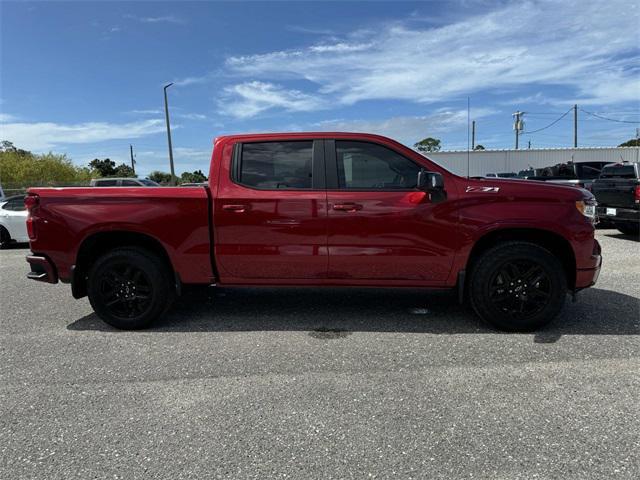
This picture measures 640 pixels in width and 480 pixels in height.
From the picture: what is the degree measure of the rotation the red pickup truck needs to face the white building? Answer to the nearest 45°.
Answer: approximately 45° to its left

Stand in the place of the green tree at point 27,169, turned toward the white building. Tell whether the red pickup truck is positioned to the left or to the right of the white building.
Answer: right

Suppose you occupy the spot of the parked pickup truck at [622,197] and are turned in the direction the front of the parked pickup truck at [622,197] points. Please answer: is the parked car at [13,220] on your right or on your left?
on your left

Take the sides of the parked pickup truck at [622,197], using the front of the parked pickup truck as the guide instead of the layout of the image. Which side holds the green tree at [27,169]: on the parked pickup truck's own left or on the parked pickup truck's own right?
on the parked pickup truck's own left

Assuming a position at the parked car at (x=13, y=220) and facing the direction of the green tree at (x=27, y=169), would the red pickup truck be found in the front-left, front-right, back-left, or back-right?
back-right

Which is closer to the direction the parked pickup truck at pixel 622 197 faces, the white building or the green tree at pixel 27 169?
the white building

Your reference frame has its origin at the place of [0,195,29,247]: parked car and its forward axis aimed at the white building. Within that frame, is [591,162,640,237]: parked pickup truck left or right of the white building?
right

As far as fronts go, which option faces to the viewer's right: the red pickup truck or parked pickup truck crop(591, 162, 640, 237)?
the red pickup truck

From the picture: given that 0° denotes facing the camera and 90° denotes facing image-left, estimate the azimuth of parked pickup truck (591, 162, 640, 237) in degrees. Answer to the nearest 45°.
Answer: approximately 180°

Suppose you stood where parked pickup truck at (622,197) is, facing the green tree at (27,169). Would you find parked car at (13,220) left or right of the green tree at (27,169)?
left

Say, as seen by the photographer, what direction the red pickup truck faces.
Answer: facing to the right of the viewer

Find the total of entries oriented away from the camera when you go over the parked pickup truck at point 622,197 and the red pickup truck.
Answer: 1
